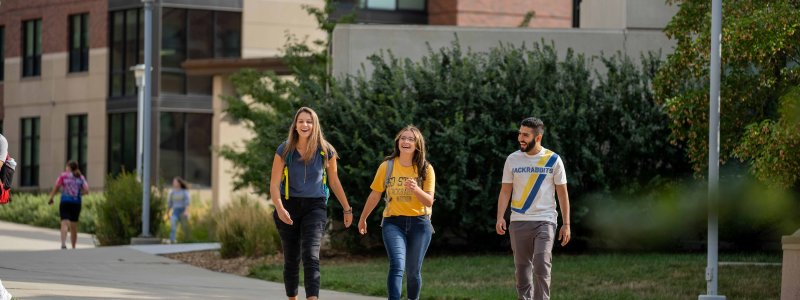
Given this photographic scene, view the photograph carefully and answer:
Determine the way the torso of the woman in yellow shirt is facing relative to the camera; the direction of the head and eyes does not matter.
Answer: toward the camera

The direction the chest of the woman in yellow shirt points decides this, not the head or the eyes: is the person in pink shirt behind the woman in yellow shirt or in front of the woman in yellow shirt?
behind

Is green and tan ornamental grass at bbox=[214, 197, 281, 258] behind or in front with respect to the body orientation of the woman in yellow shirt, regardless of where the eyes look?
behind
